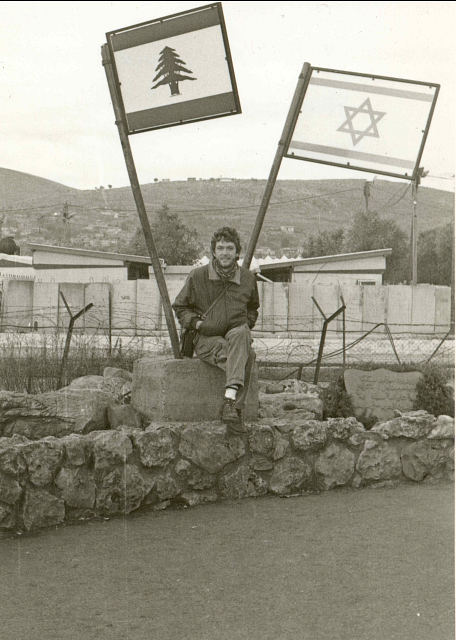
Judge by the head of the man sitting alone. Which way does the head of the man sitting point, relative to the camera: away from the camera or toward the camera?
toward the camera

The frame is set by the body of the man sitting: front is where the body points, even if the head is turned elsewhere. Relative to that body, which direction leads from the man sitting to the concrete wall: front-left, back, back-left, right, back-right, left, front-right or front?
back

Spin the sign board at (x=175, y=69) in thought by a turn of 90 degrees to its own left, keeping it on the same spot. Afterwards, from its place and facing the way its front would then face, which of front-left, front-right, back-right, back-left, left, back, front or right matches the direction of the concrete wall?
left

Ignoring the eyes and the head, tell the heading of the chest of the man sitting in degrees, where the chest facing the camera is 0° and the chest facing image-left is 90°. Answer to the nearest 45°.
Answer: approximately 0°

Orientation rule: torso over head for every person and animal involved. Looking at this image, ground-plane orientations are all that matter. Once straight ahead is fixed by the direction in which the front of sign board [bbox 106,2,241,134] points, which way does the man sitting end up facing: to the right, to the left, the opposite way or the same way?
the same way

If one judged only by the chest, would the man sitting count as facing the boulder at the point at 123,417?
no

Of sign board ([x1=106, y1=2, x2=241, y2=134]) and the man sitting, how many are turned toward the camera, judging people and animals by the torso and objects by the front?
2

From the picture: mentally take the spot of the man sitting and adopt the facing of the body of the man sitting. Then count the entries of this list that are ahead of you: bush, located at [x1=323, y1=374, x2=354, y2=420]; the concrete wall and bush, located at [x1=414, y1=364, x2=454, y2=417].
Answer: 0

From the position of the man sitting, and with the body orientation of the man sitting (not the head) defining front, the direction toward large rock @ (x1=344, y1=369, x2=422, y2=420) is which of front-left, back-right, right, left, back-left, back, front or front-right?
back-left

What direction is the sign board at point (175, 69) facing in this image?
toward the camera

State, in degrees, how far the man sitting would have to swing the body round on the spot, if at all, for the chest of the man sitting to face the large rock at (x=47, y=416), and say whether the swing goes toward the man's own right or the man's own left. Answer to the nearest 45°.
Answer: approximately 90° to the man's own right

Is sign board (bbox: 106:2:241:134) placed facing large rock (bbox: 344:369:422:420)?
no
